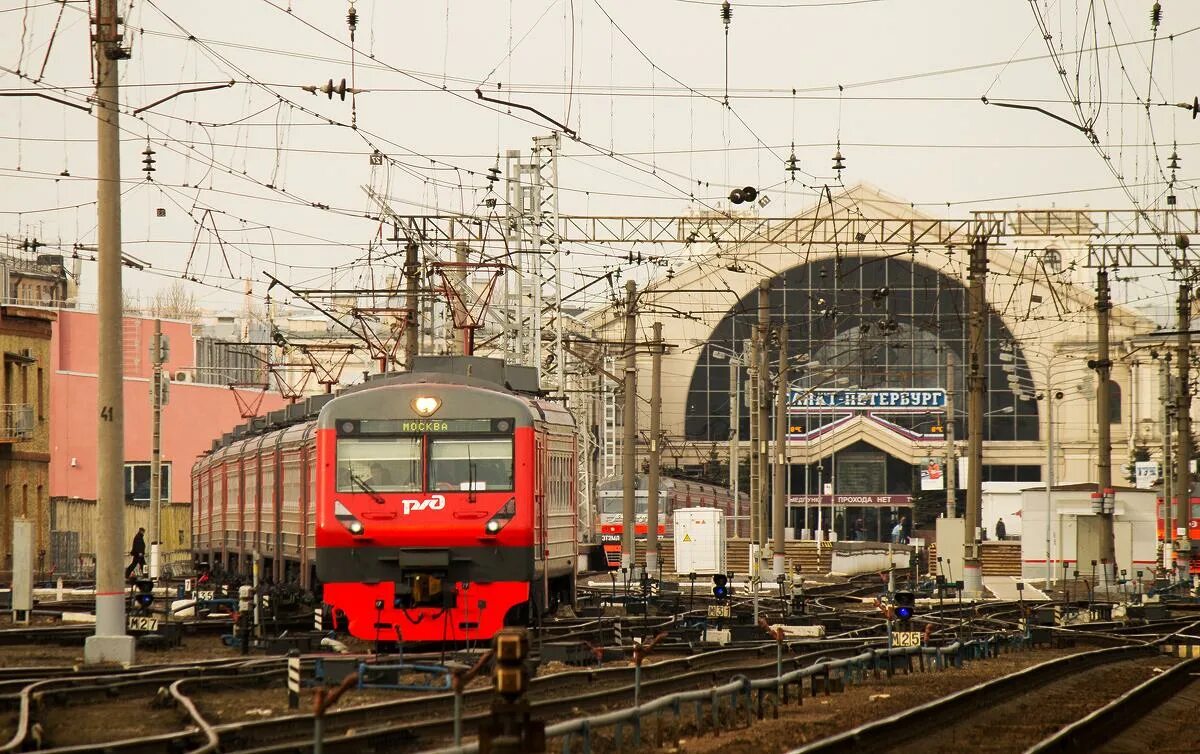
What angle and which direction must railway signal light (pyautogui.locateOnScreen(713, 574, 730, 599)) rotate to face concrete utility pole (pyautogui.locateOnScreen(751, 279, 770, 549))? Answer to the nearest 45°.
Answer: approximately 180°

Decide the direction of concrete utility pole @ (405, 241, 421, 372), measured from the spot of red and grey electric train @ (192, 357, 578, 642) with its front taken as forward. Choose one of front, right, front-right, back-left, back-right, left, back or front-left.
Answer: back

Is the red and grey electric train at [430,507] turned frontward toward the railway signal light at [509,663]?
yes

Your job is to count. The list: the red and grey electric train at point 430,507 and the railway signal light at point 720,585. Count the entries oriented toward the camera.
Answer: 2

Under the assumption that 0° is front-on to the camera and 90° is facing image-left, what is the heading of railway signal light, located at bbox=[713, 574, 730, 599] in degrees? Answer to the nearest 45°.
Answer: approximately 0°

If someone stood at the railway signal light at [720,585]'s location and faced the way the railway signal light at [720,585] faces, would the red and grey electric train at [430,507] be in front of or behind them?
behind

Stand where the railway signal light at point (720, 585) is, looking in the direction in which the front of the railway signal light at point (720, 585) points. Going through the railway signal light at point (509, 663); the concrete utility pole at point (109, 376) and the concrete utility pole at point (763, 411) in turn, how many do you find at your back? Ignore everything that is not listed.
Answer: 1
